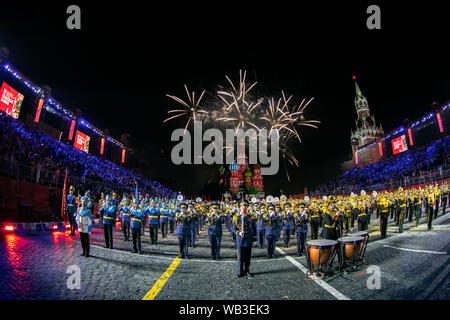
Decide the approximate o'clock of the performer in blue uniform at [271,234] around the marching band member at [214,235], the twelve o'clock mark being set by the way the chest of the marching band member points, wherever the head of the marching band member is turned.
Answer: The performer in blue uniform is roughly at 9 o'clock from the marching band member.

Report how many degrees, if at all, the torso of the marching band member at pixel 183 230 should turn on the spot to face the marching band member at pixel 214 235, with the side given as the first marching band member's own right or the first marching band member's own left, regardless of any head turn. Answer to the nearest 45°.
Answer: approximately 90° to the first marching band member's own left

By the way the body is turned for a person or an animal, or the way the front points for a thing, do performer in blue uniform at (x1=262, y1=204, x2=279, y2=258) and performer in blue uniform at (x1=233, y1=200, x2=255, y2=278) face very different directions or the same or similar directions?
same or similar directions

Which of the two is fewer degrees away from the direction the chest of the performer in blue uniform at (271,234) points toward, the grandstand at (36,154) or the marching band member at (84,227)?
the marching band member

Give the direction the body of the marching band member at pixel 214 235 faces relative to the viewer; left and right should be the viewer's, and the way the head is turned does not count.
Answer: facing the viewer

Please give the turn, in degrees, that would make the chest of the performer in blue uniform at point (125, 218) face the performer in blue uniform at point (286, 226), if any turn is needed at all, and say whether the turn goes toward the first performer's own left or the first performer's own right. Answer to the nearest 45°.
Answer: approximately 45° to the first performer's own left

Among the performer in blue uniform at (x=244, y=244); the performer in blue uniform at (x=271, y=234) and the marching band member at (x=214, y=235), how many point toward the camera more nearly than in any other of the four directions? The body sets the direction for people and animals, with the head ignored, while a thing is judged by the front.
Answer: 3

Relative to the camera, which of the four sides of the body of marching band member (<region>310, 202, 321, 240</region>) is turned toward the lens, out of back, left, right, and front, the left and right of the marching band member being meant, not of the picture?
front

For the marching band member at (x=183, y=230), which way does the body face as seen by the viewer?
toward the camera

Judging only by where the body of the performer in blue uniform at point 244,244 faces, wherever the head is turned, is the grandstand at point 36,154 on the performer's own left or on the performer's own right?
on the performer's own right

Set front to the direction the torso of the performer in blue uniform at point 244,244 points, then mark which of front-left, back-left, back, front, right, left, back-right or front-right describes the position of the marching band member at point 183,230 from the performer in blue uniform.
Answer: back-right

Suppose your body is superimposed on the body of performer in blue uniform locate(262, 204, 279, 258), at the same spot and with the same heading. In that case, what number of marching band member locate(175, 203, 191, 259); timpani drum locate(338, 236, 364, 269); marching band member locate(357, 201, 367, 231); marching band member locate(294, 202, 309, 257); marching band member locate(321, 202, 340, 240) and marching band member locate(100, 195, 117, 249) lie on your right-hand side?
2
